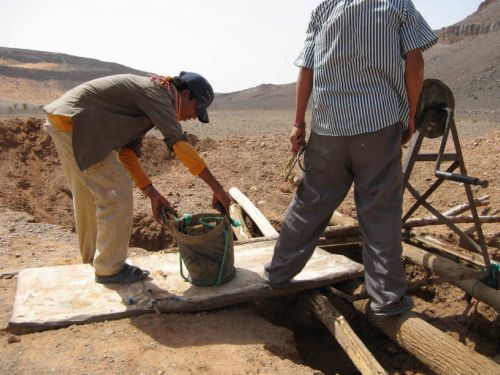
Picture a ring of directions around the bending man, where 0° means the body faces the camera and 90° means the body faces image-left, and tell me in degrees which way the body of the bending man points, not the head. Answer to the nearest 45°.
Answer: approximately 270°

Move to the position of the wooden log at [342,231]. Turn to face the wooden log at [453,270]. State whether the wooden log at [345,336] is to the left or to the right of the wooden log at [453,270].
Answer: right

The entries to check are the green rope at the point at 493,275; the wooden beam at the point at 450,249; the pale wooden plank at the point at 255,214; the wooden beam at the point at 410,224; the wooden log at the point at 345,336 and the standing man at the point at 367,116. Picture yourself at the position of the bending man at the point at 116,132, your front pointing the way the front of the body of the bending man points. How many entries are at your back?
0

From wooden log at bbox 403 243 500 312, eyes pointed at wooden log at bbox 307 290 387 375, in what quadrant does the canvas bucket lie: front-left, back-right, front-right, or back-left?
front-right

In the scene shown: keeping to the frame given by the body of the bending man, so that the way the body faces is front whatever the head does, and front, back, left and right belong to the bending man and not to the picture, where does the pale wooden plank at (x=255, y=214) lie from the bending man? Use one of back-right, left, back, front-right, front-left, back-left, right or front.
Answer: front-left

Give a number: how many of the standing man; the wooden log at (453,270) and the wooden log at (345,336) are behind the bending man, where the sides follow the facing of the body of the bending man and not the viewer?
0

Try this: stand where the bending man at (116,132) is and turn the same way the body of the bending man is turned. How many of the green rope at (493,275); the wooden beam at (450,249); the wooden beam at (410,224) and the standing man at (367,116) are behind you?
0

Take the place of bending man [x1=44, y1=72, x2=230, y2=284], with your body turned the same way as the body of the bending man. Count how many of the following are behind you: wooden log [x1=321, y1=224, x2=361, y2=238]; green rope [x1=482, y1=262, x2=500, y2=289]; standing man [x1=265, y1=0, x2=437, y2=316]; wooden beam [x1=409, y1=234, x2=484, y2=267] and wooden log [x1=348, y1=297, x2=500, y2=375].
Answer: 0

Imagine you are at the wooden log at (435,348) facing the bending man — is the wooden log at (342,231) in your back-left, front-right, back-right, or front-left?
front-right

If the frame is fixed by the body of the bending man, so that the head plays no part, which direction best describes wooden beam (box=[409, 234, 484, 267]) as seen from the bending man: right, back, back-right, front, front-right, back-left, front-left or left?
front

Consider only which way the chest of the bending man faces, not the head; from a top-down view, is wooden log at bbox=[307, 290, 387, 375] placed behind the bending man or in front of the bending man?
in front

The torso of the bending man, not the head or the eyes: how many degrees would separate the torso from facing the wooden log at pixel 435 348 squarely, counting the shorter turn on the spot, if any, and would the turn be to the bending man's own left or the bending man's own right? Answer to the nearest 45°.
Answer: approximately 45° to the bending man's own right

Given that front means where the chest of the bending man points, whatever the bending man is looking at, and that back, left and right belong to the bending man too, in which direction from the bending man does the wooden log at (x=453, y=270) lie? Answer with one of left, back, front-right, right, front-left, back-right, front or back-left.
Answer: front

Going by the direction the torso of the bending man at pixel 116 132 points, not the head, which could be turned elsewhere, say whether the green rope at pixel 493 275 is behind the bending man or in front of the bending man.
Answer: in front

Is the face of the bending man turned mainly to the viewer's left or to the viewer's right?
to the viewer's right

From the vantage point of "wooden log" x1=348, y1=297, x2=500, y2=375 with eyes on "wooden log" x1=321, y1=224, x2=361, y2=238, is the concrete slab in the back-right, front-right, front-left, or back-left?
front-left
